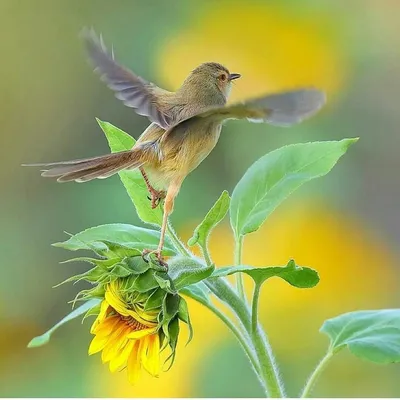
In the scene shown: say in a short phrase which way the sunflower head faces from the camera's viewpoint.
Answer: facing the viewer and to the left of the viewer

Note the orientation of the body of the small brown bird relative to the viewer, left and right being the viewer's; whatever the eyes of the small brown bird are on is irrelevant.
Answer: facing away from the viewer and to the right of the viewer
